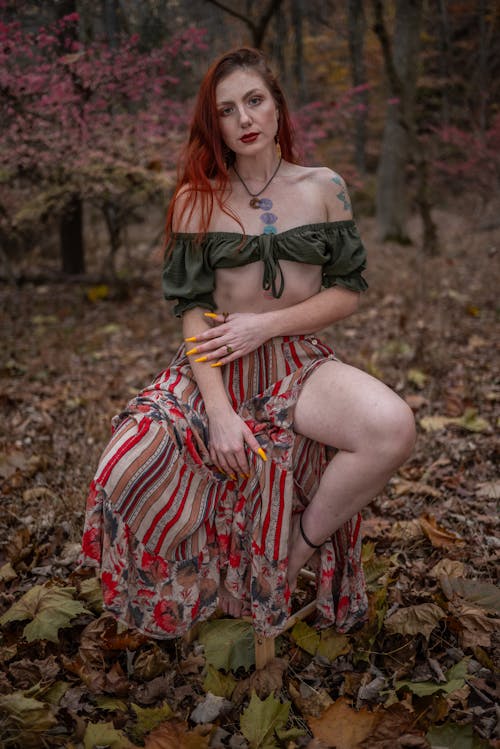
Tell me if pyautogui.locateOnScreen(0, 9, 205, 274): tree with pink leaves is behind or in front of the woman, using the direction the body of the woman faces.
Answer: behind

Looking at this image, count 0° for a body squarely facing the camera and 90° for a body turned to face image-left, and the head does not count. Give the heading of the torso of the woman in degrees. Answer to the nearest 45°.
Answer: approximately 0°

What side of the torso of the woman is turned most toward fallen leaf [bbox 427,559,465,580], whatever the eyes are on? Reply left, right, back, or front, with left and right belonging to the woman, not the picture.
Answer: left

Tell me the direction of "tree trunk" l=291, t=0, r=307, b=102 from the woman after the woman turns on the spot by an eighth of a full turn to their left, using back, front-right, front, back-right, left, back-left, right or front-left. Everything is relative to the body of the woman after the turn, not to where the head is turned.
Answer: back-left

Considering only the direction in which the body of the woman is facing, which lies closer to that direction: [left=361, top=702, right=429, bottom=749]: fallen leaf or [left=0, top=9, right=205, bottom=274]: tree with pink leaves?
the fallen leaf

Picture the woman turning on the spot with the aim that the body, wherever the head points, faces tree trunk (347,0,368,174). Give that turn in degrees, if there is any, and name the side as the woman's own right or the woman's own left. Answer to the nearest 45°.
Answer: approximately 180°

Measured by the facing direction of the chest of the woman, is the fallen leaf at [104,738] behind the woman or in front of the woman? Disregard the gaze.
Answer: in front
